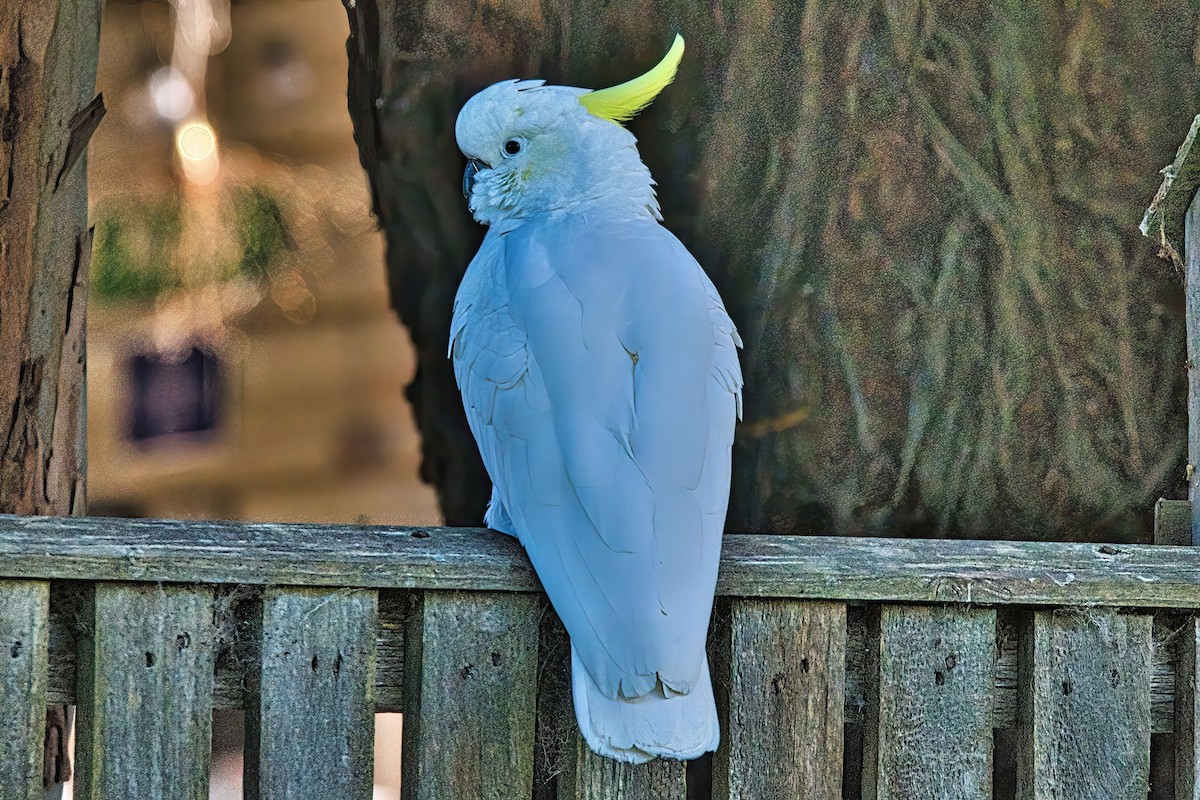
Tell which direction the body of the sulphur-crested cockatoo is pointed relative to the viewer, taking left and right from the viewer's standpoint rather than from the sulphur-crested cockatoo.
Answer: facing away from the viewer and to the left of the viewer

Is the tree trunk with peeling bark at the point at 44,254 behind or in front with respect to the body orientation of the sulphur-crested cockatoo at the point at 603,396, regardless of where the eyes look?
in front

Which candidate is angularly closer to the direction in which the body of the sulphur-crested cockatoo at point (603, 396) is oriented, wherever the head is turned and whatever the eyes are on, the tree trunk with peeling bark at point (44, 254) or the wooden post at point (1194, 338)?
the tree trunk with peeling bark

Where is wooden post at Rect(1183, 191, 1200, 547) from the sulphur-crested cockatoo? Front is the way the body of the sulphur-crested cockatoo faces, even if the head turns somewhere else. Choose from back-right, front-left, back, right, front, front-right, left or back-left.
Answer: back-right
